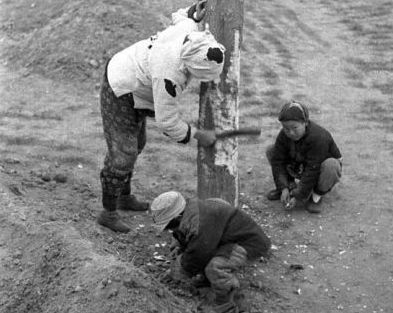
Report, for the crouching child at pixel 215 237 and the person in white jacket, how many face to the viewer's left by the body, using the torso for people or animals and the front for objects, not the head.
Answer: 1

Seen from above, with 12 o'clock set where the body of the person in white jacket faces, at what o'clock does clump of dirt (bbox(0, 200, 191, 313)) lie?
The clump of dirt is roughly at 4 o'clock from the person in white jacket.

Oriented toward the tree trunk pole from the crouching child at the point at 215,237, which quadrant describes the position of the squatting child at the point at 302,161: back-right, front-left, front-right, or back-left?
front-right

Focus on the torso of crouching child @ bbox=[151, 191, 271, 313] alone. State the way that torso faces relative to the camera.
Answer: to the viewer's left

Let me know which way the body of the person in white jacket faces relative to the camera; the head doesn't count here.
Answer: to the viewer's right

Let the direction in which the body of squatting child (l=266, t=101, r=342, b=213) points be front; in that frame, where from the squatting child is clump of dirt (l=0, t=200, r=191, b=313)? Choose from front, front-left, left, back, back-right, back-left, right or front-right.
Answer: front

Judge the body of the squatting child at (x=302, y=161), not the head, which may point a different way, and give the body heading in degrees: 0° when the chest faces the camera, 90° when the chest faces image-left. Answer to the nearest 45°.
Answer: approximately 45°

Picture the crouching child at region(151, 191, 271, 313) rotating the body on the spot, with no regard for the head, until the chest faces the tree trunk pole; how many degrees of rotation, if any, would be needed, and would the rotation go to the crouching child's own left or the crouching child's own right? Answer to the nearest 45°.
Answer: approximately 90° to the crouching child's own right

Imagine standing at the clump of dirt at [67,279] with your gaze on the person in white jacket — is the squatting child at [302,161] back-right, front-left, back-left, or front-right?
front-right

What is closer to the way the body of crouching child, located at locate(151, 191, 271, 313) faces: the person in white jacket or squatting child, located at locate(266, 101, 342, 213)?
the person in white jacket

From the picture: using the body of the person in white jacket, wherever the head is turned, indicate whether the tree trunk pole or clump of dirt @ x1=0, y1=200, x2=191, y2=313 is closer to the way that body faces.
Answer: the tree trunk pole

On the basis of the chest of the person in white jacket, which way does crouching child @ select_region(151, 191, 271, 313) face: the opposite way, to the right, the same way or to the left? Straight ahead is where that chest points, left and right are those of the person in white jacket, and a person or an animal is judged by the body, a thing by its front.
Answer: the opposite way

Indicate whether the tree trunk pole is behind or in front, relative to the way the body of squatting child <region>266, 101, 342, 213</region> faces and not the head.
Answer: in front

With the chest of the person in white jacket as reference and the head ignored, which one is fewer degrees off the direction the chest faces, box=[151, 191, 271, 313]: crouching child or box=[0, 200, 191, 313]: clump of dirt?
the crouching child

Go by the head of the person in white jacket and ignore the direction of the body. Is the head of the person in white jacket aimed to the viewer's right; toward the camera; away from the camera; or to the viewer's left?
to the viewer's right
